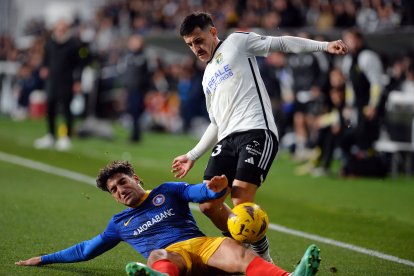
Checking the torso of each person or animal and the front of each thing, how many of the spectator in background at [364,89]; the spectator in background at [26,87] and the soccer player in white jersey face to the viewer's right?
0

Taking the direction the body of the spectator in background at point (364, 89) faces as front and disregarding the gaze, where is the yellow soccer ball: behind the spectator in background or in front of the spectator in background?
in front

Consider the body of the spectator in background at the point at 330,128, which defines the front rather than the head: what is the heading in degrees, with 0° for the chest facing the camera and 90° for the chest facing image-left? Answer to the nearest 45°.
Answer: approximately 45°

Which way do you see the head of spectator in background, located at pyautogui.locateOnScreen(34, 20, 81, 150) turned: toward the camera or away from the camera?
toward the camera

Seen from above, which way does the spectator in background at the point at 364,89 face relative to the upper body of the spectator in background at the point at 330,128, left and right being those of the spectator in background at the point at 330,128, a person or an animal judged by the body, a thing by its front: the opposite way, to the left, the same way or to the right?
the same way

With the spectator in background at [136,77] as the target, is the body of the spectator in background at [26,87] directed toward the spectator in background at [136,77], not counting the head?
no

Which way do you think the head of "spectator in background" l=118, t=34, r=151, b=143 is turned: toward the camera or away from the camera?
toward the camera

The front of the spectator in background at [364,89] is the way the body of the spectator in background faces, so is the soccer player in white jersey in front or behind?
in front

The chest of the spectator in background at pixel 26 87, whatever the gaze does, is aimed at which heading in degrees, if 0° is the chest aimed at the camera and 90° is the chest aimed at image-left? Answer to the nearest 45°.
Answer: approximately 45°

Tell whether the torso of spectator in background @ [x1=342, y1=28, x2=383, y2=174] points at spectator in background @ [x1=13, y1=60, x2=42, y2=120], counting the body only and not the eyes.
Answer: no

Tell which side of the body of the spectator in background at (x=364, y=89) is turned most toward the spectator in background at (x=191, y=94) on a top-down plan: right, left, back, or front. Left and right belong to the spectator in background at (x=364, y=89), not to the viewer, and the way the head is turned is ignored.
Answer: right

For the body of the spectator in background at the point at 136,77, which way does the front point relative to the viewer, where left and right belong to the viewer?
facing the viewer

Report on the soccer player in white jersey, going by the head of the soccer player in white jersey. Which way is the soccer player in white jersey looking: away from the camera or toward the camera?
toward the camera

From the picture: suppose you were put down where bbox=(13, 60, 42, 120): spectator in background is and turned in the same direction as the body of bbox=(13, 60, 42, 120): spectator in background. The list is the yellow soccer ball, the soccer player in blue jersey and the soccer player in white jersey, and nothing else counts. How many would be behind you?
0

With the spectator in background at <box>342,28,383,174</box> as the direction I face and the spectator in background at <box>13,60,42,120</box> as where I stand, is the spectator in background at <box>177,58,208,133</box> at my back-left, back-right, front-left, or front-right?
front-left

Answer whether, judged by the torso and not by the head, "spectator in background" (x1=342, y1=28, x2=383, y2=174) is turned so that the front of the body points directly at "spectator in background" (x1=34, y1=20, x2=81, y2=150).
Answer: no

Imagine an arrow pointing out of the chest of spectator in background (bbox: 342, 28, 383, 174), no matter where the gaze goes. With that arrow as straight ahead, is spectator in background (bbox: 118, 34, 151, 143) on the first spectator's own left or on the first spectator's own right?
on the first spectator's own right

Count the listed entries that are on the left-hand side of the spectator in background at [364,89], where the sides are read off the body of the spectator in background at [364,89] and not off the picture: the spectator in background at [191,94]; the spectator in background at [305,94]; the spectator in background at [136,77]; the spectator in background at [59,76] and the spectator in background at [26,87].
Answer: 0
